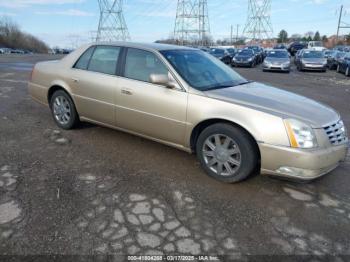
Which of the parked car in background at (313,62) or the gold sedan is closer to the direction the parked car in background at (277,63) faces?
the gold sedan

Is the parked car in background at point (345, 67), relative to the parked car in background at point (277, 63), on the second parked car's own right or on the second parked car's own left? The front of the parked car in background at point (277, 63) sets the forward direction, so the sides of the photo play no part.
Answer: on the second parked car's own left

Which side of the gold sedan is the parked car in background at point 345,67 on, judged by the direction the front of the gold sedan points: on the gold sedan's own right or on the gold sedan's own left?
on the gold sedan's own left

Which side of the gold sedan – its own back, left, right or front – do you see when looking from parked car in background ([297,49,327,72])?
left

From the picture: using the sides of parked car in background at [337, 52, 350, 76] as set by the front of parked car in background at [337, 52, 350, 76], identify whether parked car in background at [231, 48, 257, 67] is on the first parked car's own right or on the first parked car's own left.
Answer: on the first parked car's own right

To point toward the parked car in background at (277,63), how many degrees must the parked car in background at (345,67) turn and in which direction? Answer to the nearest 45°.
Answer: approximately 45° to its right

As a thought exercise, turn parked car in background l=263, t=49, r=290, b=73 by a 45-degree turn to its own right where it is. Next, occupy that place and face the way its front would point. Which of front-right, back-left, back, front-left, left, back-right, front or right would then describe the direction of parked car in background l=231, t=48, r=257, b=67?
right

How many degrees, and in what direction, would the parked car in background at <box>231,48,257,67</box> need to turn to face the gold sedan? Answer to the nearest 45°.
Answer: approximately 45° to its left

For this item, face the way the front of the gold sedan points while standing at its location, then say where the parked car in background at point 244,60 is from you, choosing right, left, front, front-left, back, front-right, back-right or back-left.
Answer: back-left

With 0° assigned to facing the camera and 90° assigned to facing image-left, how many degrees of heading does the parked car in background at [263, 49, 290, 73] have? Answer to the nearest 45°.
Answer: approximately 0°

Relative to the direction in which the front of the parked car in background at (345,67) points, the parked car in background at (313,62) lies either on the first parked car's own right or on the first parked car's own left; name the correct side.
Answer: on the first parked car's own right

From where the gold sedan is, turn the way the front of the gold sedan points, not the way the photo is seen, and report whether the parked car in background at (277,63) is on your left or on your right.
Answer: on your left

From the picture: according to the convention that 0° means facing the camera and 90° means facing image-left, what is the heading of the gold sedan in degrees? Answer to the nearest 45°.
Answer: approximately 315°
